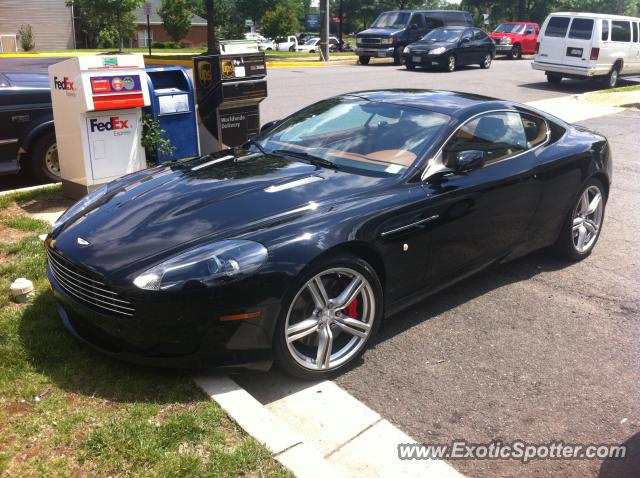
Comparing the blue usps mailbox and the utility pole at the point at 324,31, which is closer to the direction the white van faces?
the utility pole

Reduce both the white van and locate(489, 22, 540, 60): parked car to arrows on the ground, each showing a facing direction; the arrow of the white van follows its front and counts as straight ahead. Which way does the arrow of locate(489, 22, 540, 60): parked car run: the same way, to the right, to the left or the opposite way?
the opposite way

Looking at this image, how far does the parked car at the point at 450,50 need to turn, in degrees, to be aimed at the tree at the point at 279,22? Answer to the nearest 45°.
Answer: approximately 90° to its right

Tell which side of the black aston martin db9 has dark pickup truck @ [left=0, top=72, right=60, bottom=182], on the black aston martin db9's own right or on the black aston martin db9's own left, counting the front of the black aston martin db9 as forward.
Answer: on the black aston martin db9's own right

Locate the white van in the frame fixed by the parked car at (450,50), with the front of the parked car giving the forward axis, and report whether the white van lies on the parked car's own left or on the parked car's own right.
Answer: on the parked car's own left

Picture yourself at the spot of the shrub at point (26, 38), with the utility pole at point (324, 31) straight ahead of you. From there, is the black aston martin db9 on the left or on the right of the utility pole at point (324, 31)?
right

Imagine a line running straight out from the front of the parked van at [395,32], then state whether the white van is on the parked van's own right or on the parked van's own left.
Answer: on the parked van's own left
